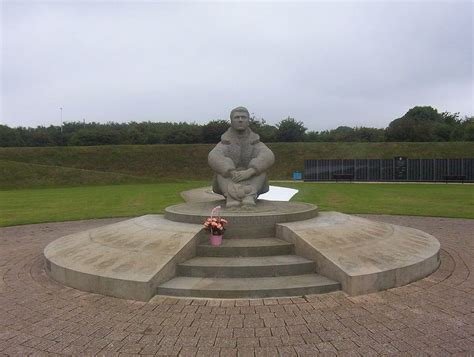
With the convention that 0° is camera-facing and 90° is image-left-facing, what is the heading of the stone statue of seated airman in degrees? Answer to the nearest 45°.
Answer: approximately 0°

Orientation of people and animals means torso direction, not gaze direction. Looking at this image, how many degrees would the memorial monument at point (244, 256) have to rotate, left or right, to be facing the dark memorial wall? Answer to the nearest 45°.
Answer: approximately 135° to its left

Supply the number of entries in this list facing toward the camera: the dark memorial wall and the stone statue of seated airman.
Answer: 2

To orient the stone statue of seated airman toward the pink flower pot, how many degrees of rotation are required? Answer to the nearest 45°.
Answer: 0° — it already faces it

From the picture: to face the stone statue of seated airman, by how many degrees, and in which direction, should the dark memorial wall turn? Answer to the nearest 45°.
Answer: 0° — it already faces it

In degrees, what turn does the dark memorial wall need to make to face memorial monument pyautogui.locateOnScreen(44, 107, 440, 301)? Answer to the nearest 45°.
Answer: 0° — it already faces it

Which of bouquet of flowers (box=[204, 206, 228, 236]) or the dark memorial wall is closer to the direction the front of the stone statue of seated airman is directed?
the bouquet of flowers

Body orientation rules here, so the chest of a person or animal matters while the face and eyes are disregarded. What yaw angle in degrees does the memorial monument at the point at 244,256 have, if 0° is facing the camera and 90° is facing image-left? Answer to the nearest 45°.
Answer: approximately 0°
